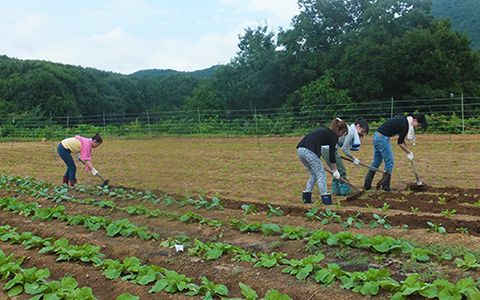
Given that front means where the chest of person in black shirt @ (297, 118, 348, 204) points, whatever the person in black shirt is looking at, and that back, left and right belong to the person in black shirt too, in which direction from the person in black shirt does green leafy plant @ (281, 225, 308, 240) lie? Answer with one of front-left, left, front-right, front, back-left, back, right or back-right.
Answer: right

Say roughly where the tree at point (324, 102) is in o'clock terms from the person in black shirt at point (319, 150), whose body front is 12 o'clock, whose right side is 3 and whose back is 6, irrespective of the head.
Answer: The tree is roughly at 9 o'clock from the person in black shirt.

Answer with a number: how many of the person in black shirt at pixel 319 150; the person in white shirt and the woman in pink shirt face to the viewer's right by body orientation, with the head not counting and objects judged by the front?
3

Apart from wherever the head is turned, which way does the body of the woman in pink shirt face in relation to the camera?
to the viewer's right

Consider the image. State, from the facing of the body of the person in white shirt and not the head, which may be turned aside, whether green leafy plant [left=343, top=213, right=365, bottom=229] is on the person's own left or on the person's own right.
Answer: on the person's own right

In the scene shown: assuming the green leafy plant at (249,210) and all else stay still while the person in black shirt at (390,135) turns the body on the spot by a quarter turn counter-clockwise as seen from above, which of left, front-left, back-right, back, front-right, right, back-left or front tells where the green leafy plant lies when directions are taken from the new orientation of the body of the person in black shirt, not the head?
back-left

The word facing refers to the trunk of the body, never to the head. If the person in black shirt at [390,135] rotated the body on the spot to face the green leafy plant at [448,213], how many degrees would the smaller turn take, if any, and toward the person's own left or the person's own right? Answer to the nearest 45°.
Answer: approximately 90° to the person's own right

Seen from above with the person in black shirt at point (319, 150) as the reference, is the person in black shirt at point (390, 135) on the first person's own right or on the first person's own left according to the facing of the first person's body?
on the first person's own left

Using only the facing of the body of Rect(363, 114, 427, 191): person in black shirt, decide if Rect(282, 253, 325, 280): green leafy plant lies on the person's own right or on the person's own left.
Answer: on the person's own right

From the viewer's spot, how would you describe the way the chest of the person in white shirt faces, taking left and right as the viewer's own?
facing to the right of the viewer

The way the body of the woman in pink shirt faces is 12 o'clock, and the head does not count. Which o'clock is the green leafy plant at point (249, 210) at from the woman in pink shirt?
The green leafy plant is roughly at 2 o'clock from the woman in pink shirt.

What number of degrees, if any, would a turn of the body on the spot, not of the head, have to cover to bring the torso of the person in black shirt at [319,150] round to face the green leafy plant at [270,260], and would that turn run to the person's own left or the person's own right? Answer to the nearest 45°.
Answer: approximately 90° to the person's own right

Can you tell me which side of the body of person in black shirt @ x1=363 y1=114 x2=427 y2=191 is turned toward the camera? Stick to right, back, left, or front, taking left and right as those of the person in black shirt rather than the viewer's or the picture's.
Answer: right

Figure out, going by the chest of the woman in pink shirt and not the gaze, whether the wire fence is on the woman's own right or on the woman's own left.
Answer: on the woman's own left

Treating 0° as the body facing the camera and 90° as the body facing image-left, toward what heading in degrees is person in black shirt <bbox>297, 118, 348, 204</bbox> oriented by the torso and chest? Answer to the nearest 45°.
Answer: approximately 270°
